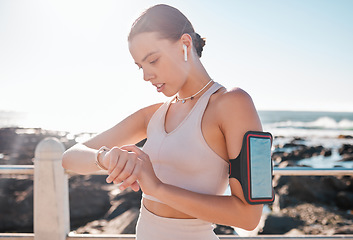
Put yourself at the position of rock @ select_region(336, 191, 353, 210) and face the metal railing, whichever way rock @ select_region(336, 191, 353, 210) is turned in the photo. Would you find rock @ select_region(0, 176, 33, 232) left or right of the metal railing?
right

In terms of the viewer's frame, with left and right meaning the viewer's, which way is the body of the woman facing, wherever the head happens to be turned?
facing the viewer and to the left of the viewer

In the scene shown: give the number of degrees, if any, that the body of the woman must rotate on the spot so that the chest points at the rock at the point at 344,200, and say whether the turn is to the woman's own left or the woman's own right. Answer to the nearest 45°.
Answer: approximately 180°

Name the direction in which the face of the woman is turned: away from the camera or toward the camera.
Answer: toward the camera

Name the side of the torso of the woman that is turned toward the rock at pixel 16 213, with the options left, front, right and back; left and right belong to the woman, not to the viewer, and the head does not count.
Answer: right

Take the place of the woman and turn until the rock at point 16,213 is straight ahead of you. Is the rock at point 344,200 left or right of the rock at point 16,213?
right
